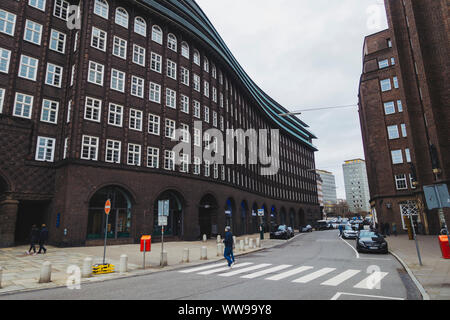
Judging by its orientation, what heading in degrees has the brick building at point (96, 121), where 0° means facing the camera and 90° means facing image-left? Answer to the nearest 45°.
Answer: approximately 315°

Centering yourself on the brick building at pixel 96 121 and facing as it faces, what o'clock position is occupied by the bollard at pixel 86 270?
The bollard is roughly at 1 o'clock from the brick building.

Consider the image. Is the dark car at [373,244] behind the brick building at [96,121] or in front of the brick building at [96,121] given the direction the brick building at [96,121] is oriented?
in front

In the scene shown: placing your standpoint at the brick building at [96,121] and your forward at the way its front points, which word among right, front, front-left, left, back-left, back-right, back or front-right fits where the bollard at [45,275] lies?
front-right

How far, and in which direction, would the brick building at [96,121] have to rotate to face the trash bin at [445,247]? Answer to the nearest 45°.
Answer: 0° — it already faces it

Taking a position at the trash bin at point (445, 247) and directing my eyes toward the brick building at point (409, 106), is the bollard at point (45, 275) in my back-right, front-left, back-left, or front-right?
back-left

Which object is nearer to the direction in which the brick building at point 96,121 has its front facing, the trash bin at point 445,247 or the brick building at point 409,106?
the trash bin

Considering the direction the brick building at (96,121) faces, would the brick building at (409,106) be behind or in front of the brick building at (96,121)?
in front
